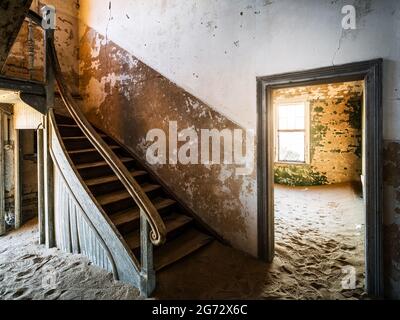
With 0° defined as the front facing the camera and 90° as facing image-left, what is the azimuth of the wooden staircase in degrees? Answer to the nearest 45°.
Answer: approximately 315°

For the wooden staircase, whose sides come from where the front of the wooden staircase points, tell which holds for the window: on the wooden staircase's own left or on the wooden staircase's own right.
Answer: on the wooden staircase's own left
